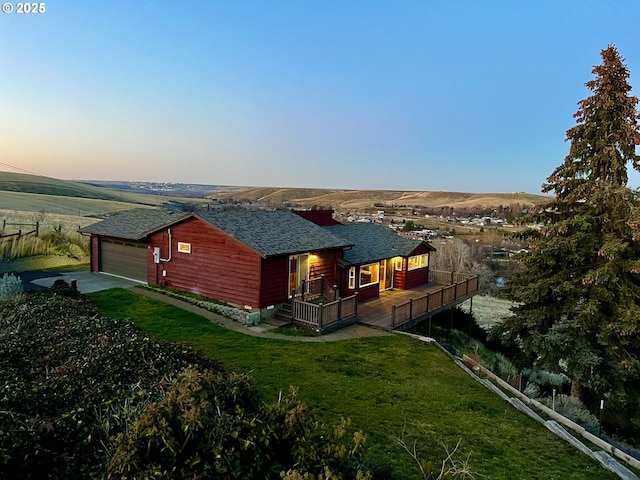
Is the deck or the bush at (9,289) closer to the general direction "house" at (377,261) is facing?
the deck

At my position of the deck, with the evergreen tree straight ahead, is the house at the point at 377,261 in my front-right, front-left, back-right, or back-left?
back-left

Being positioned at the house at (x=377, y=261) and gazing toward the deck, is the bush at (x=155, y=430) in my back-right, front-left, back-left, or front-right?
front-right

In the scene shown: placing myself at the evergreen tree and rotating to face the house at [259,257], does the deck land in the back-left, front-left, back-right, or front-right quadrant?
front-right

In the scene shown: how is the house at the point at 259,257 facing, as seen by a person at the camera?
facing the viewer and to the right of the viewer

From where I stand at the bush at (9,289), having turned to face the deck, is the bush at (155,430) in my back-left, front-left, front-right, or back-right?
front-right

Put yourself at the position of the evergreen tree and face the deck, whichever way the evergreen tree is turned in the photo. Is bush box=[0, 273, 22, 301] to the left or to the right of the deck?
left
